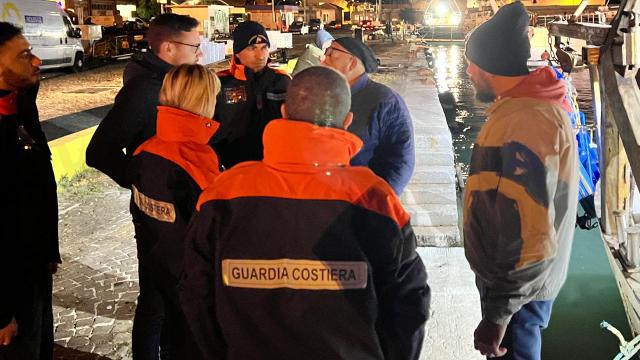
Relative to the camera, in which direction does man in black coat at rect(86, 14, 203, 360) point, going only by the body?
to the viewer's right

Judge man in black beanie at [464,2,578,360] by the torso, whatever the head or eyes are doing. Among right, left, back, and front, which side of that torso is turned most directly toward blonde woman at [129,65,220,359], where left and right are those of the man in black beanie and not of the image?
front

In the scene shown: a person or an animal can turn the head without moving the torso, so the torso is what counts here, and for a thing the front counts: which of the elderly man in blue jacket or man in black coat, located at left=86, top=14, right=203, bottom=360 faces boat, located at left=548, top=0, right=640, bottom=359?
the man in black coat

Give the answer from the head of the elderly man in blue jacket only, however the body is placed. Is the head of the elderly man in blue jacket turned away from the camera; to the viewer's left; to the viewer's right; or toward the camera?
to the viewer's left

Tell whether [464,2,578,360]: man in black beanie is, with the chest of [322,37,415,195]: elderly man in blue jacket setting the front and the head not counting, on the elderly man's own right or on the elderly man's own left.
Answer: on the elderly man's own left

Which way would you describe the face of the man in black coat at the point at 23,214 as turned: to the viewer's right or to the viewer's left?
to the viewer's right

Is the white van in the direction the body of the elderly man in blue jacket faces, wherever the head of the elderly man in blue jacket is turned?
no

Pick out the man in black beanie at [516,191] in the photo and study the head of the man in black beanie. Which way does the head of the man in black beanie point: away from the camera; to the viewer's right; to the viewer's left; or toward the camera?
to the viewer's left

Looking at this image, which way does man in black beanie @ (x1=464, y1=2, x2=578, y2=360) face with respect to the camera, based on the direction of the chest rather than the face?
to the viewer's left

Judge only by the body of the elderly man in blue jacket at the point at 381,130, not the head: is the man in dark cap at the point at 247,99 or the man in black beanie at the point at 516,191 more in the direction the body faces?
the man in dark cap

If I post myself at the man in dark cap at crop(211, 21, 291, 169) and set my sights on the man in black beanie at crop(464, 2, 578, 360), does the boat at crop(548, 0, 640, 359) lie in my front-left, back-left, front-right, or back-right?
front-left

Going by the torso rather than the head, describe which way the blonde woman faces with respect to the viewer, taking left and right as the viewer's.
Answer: facing away from the viewer and to the right of the viewer

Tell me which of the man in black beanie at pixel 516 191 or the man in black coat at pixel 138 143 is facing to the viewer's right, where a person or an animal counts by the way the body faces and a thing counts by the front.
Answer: the man in black coat

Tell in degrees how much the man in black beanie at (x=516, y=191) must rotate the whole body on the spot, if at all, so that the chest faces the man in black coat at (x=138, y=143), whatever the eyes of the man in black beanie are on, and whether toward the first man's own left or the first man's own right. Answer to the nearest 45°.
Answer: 0° — they already face them

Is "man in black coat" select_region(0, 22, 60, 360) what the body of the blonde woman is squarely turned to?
no
